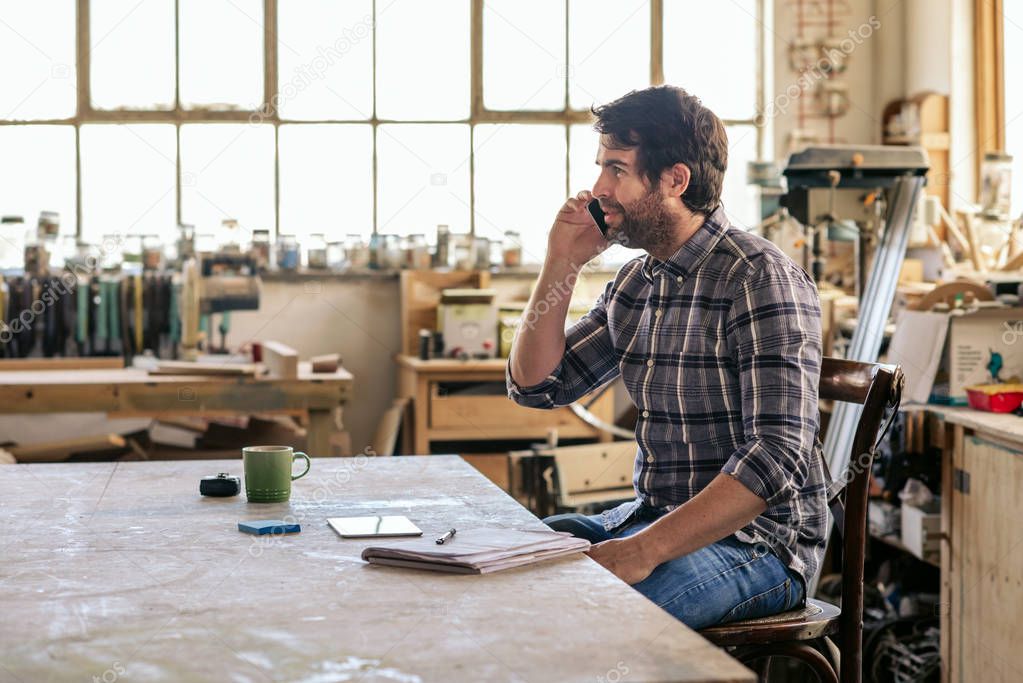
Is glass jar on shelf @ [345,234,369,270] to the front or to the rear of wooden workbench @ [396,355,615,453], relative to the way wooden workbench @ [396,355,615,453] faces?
to the rear

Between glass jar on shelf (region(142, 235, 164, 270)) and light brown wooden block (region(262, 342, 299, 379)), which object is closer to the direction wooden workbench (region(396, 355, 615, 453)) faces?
the light brown wooden block

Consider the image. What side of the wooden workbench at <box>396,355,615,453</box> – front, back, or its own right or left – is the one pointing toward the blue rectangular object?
front

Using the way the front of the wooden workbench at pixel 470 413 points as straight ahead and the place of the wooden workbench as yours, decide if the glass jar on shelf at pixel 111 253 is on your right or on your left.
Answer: on your right

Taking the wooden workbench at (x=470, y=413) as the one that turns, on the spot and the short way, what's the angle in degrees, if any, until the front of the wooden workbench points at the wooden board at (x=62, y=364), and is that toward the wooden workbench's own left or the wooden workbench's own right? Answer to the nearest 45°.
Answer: approximately 90° to the wooden workbench's own right

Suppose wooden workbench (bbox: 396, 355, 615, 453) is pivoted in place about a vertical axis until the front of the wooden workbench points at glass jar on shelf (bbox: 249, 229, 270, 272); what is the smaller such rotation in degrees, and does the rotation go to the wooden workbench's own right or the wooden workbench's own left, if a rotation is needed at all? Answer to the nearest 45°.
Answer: approximately 90° to the wooden workbench's own right

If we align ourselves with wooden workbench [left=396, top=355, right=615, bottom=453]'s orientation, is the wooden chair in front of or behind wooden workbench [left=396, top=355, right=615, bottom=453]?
in front

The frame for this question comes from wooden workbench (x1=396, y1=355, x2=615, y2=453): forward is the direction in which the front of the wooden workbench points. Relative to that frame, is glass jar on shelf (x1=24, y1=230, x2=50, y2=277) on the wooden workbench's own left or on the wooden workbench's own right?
on the wooden workbench's own right

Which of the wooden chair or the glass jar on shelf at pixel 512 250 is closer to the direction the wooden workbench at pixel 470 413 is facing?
the wooden chair

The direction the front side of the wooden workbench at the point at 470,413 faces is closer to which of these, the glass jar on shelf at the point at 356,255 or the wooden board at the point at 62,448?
the wooden board

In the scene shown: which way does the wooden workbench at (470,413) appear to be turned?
toward the camera

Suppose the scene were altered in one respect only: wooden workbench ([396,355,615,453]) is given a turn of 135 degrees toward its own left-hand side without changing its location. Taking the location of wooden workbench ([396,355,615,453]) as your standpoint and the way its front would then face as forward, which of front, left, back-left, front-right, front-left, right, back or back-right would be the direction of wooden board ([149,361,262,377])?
back

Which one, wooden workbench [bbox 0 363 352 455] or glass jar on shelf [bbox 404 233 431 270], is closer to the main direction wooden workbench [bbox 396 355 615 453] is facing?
the wooden workbench

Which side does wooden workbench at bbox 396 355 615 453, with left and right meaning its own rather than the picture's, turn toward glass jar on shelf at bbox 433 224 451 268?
back

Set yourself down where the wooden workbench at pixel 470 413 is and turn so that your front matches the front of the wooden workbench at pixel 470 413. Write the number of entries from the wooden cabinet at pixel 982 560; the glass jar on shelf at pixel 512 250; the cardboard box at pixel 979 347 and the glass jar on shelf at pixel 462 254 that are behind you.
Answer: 2

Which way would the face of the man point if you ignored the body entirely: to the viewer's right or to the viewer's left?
to the viewer's left

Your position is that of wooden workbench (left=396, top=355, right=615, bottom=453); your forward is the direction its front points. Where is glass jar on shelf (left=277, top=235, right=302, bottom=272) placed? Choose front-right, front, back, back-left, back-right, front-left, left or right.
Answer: back-right
